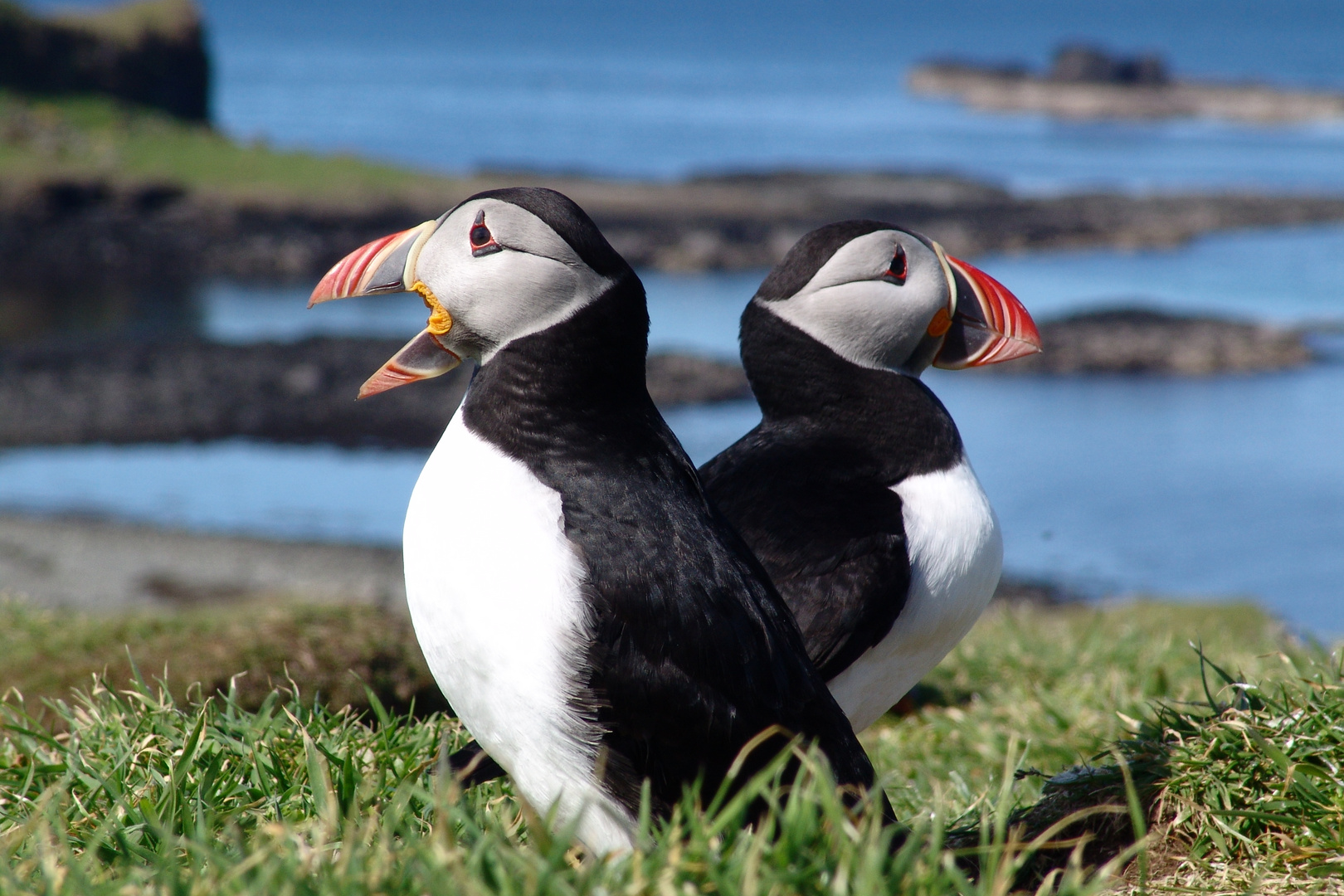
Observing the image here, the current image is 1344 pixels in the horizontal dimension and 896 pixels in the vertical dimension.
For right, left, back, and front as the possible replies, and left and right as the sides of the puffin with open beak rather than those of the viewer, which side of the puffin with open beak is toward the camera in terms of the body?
left

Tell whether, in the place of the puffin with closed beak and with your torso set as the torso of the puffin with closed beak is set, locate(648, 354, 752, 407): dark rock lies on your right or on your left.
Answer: on your left

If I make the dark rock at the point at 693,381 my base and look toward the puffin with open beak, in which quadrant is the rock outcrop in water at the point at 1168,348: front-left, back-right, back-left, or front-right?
back-left

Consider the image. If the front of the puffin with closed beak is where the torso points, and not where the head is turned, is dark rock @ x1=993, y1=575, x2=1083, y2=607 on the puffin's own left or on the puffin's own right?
on the puffin's own left

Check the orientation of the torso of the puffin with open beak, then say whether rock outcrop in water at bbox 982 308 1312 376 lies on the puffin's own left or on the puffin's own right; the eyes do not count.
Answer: on the puffin's own right

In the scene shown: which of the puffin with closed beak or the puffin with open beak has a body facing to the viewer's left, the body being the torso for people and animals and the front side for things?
the puffin with open beak

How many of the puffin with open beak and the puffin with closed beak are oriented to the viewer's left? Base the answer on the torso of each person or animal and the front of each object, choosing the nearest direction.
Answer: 1

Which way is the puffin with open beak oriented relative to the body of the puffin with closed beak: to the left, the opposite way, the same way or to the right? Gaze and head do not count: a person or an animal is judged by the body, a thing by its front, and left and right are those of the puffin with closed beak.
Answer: the opposite way

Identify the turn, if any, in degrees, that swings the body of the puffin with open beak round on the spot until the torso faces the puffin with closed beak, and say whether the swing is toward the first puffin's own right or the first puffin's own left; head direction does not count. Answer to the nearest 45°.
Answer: approximately 135° to the first puffin's own right

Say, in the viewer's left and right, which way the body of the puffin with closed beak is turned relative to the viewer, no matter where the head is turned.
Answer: facing to the right of the viewer
